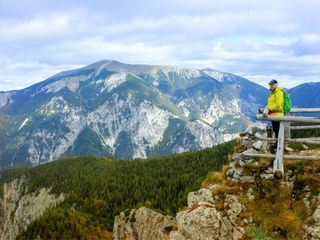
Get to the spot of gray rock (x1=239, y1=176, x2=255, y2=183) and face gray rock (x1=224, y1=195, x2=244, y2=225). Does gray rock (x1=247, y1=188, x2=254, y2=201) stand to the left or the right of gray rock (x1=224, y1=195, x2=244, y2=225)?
left

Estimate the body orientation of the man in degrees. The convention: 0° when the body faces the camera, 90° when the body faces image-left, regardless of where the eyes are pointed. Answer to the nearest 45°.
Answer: approximately 45°
